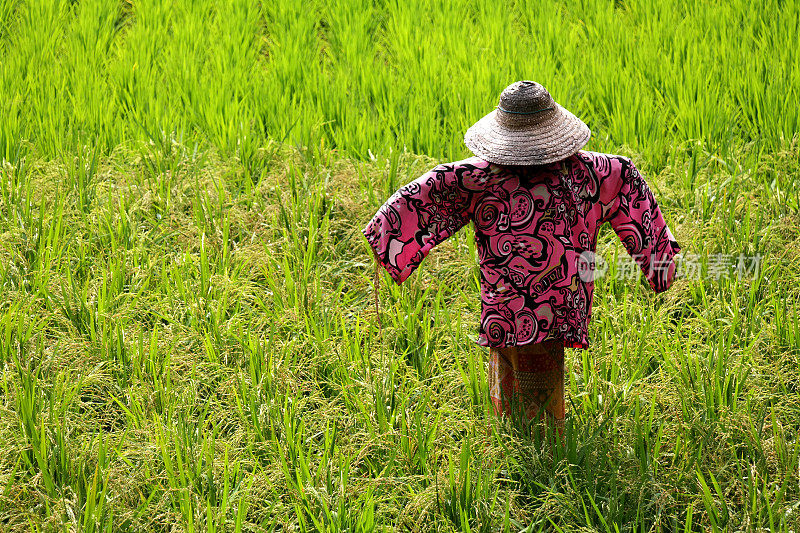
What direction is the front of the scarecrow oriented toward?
away from the camera
